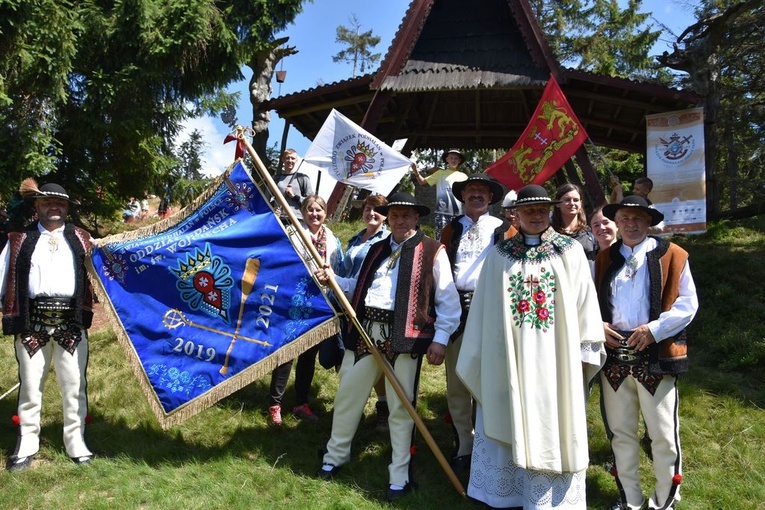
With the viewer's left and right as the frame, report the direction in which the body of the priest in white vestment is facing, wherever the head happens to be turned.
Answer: facing the viewer

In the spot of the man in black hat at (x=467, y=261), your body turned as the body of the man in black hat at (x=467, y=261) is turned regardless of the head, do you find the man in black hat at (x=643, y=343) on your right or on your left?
on your left

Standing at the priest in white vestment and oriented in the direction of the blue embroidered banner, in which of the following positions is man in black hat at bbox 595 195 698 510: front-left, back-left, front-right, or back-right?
back-right

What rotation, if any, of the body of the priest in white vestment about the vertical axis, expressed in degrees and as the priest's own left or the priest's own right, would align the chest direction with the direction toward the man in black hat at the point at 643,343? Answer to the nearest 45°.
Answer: approximately 135° to the priest's own left

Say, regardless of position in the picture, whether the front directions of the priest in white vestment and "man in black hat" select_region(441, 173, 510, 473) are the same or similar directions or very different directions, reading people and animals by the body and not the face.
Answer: same or similar directions

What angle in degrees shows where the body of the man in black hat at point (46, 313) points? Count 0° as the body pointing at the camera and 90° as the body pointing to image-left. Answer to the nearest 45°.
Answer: approximately 0°

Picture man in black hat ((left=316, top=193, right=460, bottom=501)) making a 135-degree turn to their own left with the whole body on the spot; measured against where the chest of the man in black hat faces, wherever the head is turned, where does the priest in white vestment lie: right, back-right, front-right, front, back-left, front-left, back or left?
front-right

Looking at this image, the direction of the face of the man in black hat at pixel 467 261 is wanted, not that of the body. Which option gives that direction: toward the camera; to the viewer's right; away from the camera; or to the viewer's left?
toward the camera

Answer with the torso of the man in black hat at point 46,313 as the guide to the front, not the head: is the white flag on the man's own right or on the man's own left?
on the man's own left

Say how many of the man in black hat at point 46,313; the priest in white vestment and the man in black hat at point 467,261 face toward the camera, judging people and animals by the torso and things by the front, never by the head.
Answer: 3

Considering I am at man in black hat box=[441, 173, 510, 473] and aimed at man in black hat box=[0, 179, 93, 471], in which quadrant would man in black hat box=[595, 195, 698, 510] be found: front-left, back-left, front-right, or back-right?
back-left

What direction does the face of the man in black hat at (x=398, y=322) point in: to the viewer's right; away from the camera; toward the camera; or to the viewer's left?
toward the camera

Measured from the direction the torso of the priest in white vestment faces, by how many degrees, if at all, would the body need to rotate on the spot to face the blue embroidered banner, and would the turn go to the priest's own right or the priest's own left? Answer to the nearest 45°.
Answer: approximately 90° to the priest's own right

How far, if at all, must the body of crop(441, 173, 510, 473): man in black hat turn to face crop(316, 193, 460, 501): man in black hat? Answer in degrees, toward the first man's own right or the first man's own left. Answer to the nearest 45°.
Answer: approximately 45° to the first man's own right

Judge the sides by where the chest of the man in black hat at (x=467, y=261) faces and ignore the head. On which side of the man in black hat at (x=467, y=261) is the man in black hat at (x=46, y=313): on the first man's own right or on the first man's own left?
on the first man's own right

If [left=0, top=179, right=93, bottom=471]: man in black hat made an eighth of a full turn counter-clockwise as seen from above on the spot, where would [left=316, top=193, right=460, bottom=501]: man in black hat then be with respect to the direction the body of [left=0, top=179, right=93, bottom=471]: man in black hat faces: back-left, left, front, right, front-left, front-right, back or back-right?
front

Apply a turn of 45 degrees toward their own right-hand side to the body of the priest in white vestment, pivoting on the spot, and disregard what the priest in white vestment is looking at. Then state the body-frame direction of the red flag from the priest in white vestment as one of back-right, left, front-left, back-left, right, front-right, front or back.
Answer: back-right

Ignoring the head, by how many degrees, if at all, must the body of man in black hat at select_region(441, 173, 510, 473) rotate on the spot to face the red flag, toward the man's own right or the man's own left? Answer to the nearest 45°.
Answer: approximately 180°

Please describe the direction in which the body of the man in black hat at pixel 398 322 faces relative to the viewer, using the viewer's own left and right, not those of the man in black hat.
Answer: facing the viewer and to the left of the viewer

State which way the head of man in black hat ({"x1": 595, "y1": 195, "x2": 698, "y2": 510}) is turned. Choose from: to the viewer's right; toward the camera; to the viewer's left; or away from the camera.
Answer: toward the camera

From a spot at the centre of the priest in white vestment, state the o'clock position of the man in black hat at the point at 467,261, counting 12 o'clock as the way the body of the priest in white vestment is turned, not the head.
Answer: The man in black hat is roughly at 5 o'clock from the priest in white vestment.
